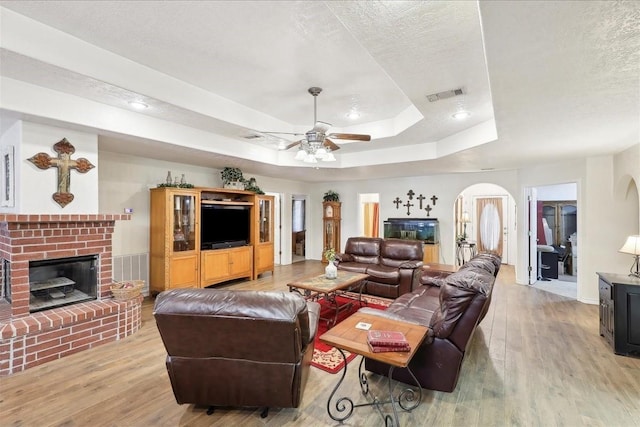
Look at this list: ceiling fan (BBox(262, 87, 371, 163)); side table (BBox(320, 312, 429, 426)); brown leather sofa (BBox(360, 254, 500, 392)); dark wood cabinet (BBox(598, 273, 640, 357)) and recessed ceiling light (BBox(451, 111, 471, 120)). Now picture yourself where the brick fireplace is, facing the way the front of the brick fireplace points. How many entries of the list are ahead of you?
5

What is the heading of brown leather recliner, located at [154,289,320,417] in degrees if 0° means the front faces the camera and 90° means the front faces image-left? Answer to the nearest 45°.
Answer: approximately 180°

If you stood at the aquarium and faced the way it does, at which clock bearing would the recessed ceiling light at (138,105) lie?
The recessed ceiling light is roughly at 1 o'clock from the aquarium.

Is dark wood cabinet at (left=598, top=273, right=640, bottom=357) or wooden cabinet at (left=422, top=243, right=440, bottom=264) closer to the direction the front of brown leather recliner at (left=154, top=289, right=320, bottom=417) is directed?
the wooden cabinet

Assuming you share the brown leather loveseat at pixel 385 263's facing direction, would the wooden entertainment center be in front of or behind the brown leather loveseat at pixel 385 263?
in front

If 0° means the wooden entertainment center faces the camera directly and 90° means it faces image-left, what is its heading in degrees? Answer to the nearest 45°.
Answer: approximately 315°

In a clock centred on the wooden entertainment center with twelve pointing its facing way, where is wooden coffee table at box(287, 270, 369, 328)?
The wooden coffee table is roughly at 12 o'clock from the wooden entertainment center.

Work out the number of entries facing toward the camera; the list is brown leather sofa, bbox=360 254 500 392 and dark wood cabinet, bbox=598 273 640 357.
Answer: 0

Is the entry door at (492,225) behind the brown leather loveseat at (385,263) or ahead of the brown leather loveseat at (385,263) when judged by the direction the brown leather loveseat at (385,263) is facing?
behind

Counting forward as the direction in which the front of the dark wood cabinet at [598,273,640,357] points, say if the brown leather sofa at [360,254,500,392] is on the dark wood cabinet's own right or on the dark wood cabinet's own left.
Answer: on the dark wood cabinet's own left

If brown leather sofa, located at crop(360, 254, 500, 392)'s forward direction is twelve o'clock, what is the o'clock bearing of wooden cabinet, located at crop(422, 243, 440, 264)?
The wooden cabinet is roughly at 3 o'clock from the brown leather sofa.

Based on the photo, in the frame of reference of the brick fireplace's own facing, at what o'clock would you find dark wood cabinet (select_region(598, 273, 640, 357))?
The dark wood cabinet is roughly at 12 o'clock from the brick fireplace.

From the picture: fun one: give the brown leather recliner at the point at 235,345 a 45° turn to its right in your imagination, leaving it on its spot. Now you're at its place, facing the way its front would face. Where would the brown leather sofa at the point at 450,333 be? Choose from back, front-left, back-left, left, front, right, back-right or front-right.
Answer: front-right

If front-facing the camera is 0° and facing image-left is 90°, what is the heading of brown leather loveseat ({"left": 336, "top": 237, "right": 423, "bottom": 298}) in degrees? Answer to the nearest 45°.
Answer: approximately 45°

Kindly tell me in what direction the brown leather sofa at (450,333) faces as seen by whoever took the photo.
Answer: facing to the left of the viewer
